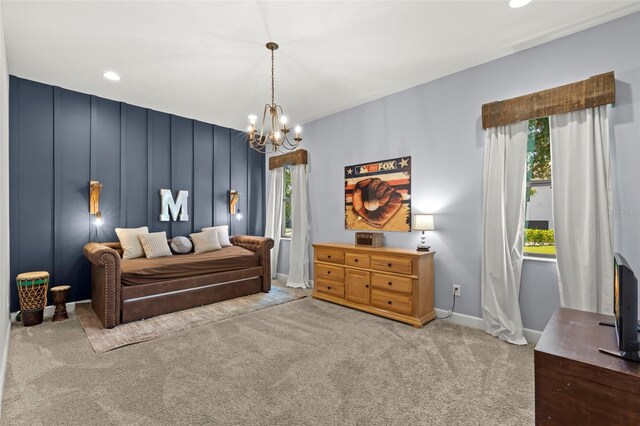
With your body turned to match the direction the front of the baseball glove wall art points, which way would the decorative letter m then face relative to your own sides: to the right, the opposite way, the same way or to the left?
to the left

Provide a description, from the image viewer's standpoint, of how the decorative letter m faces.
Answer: facing the viewer

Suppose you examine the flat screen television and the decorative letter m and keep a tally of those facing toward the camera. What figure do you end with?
1

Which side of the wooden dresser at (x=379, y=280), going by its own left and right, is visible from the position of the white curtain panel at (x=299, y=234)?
right

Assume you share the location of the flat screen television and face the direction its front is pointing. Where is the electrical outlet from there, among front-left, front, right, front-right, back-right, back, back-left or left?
front-right

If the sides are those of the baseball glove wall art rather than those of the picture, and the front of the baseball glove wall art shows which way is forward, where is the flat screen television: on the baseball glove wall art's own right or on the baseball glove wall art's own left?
on the baseball glove wall art's own left

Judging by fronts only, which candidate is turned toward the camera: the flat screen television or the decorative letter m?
the decorative letter m

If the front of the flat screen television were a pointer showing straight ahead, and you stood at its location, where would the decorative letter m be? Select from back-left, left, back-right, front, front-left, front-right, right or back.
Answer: front

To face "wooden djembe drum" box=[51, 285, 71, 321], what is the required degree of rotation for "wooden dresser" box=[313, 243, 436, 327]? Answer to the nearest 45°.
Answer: approximately 45° to its right

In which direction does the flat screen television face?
to the viewer's left

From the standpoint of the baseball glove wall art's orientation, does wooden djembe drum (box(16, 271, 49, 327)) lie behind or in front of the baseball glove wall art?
in front

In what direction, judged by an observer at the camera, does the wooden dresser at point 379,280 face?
facing the viewer and to the left of the viewer

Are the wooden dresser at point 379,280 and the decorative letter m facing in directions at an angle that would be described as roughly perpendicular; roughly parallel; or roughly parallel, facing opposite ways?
roughly perpendicular

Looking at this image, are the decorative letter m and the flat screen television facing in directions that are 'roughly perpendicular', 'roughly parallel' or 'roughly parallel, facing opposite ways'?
roughly parallel, facing opposite ways

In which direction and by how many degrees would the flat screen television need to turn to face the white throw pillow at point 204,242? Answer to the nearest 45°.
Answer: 0° — it already faces it

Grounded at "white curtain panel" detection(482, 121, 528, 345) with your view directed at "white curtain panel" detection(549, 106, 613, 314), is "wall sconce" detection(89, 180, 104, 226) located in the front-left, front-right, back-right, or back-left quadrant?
back-right

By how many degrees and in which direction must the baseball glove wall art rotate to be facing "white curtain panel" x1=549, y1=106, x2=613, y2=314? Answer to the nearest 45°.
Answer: approximately 90° to its left

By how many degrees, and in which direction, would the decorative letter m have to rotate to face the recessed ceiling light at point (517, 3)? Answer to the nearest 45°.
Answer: approximately 45° to its left

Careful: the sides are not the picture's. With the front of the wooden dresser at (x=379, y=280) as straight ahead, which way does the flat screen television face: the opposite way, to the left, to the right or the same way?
to the right

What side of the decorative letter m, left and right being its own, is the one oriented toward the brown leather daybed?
front
